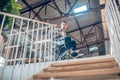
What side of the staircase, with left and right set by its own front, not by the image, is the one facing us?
front

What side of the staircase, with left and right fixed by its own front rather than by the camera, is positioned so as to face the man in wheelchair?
back

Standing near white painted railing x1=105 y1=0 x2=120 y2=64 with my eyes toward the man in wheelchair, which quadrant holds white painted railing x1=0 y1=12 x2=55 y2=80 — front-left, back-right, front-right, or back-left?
front-left
